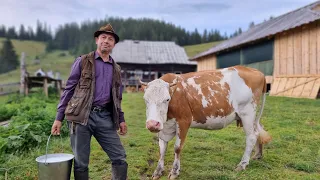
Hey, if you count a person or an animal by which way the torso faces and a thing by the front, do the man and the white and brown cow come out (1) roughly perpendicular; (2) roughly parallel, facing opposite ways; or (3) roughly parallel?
roughly perpendicular

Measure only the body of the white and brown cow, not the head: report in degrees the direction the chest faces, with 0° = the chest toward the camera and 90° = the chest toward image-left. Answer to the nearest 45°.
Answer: approximately 45°

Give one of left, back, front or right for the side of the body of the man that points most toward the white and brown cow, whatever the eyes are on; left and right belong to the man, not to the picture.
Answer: left

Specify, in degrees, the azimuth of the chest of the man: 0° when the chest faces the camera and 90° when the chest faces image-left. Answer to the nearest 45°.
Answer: approximately 315°

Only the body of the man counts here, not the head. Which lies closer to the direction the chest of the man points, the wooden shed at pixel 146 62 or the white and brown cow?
the white and brown cow

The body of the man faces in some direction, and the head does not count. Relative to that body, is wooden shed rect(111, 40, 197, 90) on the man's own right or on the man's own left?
on the man's own left
